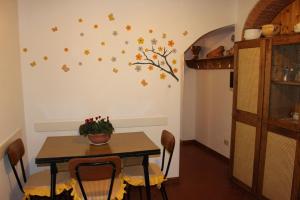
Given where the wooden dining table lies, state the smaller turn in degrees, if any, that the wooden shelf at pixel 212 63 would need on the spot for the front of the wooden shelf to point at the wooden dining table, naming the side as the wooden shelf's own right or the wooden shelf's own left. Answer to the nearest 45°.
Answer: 0° — it already faces it

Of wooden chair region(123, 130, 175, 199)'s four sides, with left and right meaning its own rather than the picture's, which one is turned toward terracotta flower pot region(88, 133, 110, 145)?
front

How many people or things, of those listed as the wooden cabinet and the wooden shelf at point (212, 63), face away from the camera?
0

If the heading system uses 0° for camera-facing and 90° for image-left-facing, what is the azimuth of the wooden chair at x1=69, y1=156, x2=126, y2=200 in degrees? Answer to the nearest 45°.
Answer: approximately 180°

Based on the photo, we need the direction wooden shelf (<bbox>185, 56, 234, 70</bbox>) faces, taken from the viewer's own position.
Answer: facing the viewer and to the left of the viewer

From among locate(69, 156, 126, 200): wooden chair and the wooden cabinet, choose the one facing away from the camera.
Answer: the wooden chair

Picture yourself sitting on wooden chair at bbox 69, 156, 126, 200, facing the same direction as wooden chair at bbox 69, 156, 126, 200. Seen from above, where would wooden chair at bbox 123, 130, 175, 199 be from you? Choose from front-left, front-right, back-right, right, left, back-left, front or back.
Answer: front-right

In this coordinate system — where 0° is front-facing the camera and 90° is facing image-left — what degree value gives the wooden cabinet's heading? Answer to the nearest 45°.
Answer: approximately 45°

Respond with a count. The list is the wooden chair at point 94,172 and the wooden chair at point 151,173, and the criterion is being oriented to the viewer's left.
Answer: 1

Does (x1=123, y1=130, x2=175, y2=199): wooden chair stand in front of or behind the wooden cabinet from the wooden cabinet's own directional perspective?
in front

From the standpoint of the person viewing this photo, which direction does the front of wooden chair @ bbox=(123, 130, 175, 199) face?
facing to the left of the viewer

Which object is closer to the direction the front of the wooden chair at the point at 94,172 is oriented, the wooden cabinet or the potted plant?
the potted plant

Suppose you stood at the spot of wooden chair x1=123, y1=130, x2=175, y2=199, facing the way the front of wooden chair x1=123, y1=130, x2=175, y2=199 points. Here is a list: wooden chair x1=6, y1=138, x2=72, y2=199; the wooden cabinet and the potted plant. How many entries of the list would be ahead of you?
2

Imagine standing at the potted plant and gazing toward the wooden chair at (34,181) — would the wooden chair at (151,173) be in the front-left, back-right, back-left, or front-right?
back-left

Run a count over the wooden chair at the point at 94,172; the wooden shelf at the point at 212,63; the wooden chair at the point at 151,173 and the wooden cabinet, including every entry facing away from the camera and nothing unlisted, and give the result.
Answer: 1
